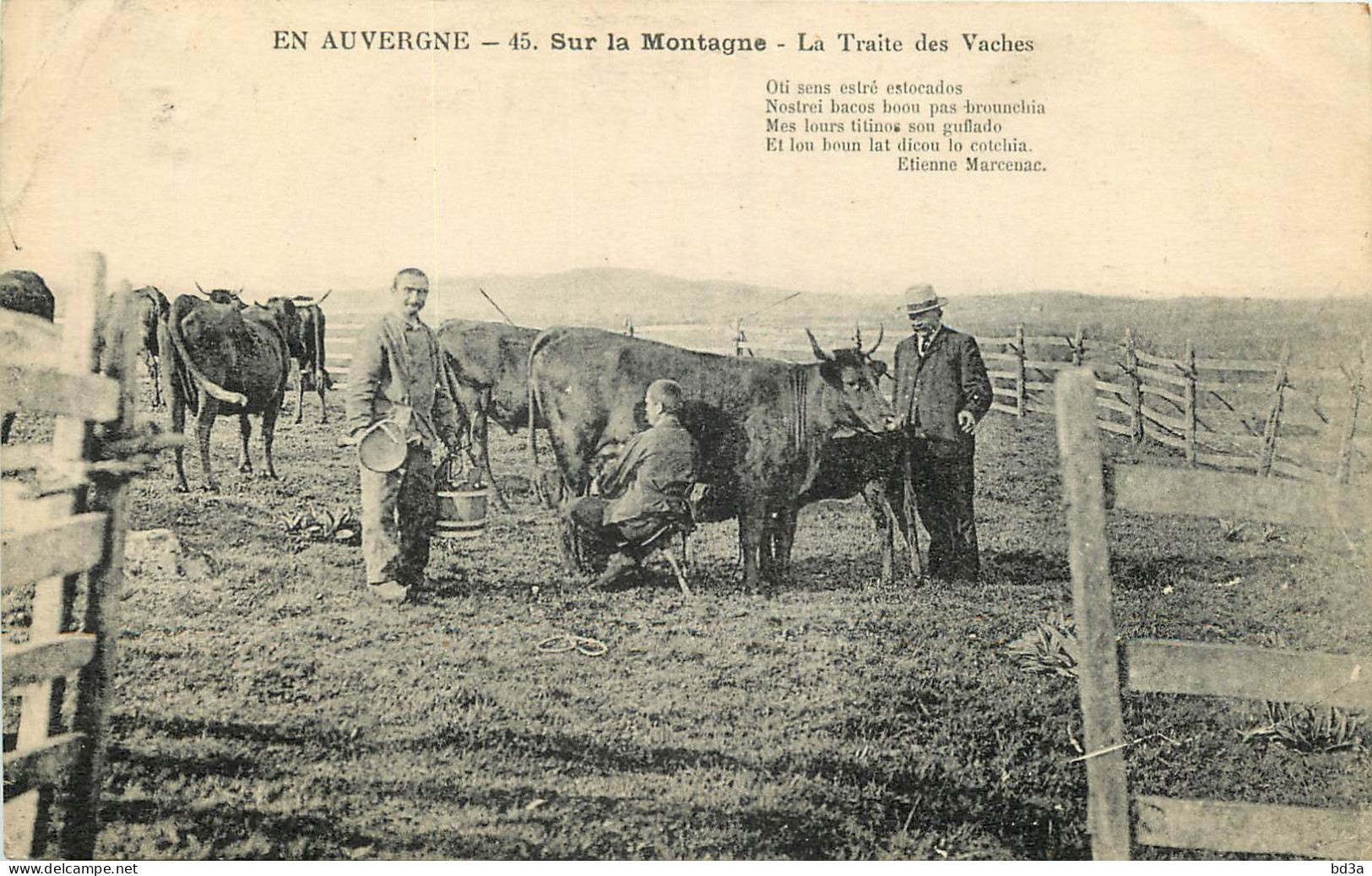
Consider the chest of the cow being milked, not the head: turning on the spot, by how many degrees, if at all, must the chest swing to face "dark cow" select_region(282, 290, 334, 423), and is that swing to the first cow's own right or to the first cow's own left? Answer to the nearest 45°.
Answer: approximately 180°

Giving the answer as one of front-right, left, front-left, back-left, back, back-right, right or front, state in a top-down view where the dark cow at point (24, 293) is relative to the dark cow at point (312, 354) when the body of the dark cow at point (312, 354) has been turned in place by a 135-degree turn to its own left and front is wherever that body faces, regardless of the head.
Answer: front-right

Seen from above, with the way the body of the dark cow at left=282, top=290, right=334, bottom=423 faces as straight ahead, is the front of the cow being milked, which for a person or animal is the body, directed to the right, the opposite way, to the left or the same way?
to the right

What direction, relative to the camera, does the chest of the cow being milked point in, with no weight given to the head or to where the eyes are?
to the viewer's right

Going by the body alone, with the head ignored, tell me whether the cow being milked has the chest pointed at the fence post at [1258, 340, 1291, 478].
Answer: yes

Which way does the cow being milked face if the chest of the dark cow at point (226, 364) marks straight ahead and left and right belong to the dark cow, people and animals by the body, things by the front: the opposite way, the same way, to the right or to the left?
to the right

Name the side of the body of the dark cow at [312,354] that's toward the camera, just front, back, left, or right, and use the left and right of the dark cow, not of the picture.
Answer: back

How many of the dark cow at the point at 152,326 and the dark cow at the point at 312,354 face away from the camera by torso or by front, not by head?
2

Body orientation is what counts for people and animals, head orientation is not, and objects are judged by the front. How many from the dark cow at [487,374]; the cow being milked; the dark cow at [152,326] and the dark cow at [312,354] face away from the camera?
2

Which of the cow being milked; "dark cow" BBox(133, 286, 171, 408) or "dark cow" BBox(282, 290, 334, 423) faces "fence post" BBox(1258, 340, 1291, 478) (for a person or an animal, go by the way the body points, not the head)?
the cow being milked

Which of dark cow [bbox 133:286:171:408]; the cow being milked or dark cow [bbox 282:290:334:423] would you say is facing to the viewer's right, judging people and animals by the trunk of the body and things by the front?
the cow being milked

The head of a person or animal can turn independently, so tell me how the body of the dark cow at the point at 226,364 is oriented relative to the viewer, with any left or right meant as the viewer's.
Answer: facing away from the viewer and to the right of the viewer
